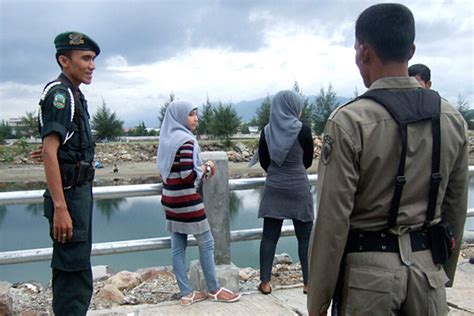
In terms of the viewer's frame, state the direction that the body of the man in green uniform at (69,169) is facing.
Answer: to the viewer's right

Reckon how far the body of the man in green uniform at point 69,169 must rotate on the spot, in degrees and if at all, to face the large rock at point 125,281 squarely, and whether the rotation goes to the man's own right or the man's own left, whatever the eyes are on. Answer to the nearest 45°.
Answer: approximately 90° to the man's own left

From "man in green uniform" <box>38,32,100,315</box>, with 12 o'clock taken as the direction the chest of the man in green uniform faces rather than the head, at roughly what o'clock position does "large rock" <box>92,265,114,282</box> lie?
The large rock is roughly at 9 o'clock from the man in green uniform.

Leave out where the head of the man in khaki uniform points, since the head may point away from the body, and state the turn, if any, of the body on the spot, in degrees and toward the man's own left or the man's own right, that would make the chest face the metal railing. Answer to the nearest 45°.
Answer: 0° — they already face it

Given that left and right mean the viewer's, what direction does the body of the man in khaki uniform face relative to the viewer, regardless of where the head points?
facing away from the viewer and to the left of the viewer

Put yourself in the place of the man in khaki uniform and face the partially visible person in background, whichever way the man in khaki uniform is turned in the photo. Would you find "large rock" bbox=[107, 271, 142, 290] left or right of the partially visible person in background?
left

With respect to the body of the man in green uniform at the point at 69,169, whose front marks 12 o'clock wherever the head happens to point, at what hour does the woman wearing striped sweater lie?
The woman wearing striped sweater is roughly at 11 o'clock from the man in green uniform.
